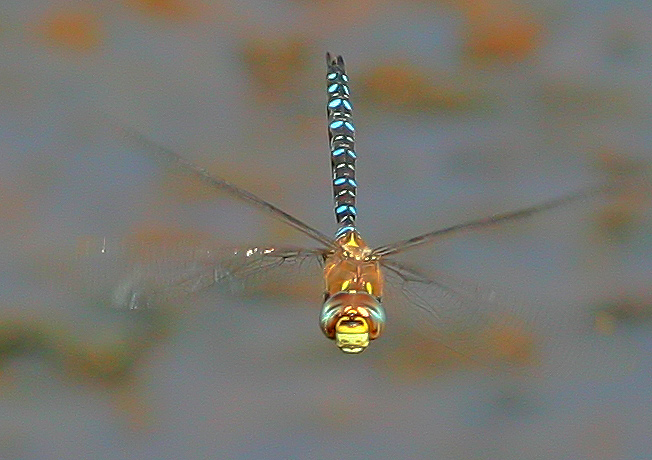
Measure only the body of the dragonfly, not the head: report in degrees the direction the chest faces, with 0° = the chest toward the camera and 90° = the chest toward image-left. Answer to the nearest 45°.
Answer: approximately 0°
